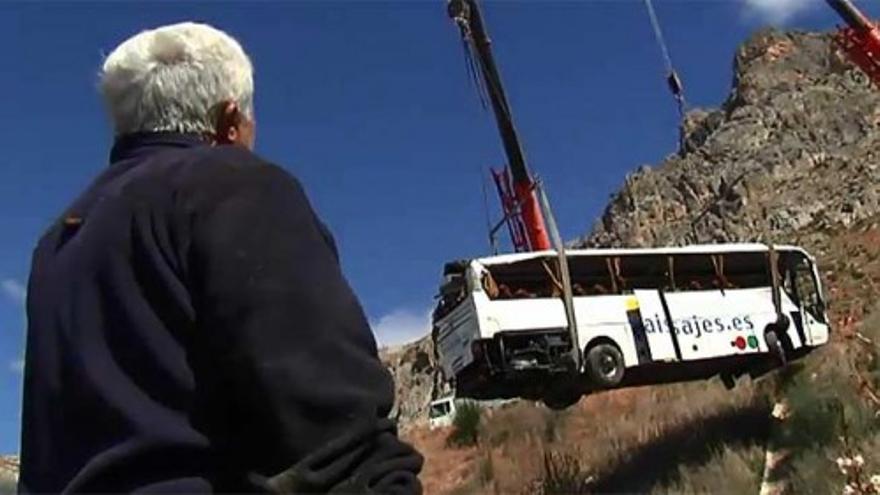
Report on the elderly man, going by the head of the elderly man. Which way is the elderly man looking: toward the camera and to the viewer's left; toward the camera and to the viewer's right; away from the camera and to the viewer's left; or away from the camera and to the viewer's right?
away from the camera and to the viewer's right

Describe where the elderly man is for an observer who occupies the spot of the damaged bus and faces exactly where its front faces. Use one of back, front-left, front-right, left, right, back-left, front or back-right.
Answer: back-right

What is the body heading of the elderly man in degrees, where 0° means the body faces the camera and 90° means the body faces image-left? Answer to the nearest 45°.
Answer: approximately 225°

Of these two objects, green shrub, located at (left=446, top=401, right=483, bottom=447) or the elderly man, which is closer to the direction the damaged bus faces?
the green shrub

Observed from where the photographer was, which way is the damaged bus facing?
facing away from the viewer and to the right of the viewer
